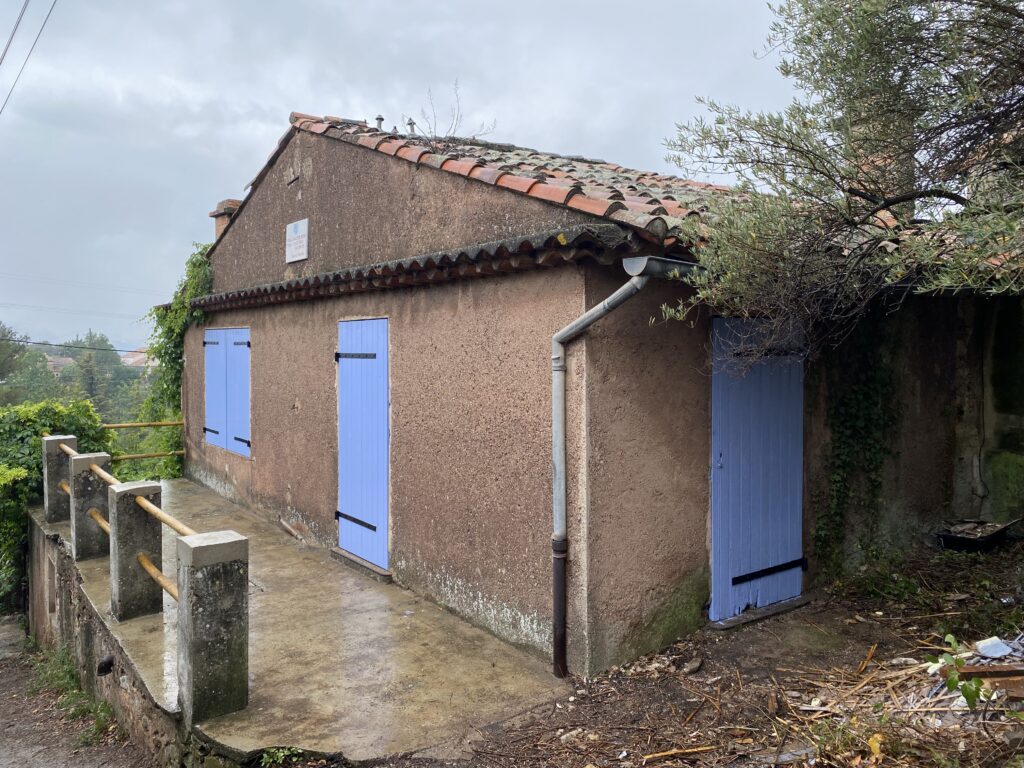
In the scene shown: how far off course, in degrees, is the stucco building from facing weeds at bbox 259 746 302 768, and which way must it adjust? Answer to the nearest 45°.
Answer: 0° — it already faces it

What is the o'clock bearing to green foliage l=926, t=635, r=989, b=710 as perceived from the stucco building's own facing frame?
The green foliage is roughly at 9 o'clock from the stucco building.

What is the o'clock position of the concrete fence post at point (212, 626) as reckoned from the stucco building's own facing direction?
The concrete fence post is roughly at 12 o'clock from the stucco building.

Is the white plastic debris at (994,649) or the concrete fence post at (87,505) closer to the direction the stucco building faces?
the concrete fence post

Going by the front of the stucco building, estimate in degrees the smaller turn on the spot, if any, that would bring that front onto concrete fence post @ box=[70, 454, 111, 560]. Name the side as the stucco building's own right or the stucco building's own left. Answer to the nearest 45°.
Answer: approximately 45° to the stucco building's own right

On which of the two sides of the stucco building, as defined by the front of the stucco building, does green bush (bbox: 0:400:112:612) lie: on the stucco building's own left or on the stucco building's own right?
on the stucco building's own right

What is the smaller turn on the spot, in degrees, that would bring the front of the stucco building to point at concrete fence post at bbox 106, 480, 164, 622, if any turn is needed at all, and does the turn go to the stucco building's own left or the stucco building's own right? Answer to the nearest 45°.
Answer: approximately 45° to the stucco building's own right

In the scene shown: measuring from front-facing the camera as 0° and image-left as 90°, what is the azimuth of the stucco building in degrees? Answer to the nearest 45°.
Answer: approximately 45°
